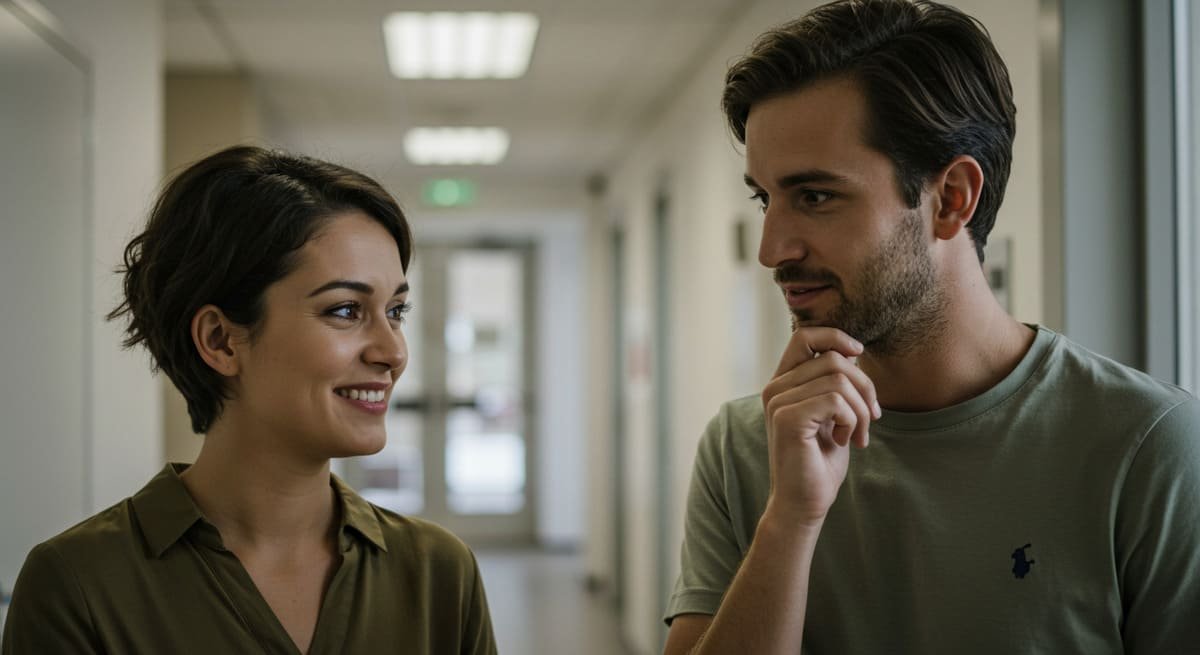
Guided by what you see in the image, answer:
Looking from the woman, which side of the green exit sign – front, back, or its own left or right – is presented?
front

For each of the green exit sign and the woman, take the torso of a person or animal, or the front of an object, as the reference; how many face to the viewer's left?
0

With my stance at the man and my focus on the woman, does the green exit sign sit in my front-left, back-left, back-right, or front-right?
front-right

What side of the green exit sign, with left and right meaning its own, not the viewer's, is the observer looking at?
front

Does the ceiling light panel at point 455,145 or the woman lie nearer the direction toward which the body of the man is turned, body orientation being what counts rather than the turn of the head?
the woman

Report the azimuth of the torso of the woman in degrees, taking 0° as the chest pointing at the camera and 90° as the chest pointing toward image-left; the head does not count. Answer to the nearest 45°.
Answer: approximately 315°

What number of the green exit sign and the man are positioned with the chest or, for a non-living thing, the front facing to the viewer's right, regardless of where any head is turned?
0

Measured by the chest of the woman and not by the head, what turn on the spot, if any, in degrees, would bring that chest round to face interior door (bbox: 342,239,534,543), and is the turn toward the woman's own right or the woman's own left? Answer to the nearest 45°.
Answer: approximately 135° to the woman's own left

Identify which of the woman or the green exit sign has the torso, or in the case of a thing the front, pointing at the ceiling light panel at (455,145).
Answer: the green exit sign

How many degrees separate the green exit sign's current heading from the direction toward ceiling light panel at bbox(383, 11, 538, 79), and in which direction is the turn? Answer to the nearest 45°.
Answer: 0° — it already faces it

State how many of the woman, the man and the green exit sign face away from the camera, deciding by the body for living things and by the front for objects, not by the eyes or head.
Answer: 0

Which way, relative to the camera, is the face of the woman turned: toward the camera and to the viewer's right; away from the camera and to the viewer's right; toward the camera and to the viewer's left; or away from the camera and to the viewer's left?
toward the camera and to the viewer's right
